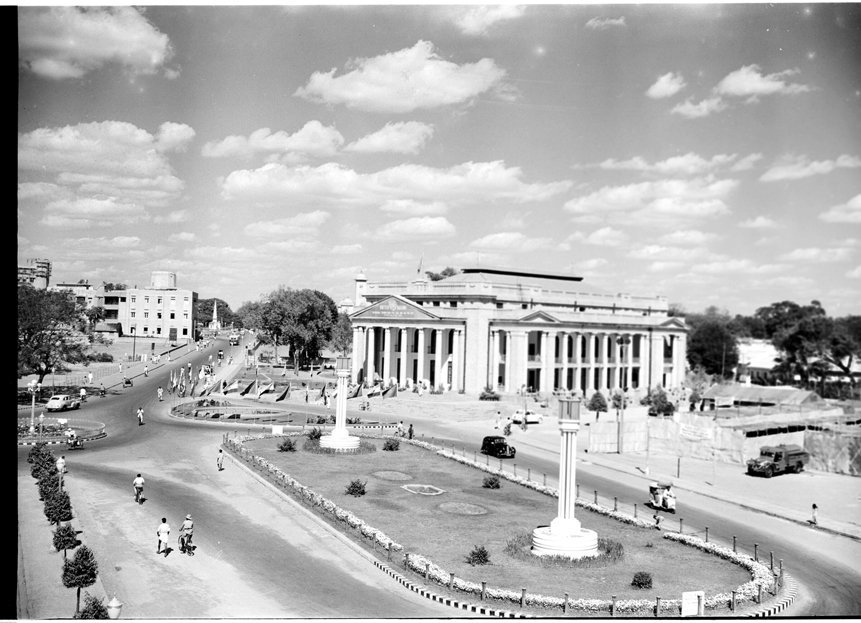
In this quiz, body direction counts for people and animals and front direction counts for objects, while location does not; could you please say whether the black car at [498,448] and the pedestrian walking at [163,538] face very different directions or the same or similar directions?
very different directions

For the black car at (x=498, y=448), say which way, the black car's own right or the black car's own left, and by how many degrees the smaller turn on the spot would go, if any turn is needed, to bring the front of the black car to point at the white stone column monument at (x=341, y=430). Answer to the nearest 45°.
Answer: approximately 135° to the black car's own right

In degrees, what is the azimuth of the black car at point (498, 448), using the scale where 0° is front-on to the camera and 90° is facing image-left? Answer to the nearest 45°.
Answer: approximately 315°

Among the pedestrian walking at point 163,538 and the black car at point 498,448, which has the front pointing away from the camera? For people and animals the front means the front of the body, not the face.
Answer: the pedestrian walking

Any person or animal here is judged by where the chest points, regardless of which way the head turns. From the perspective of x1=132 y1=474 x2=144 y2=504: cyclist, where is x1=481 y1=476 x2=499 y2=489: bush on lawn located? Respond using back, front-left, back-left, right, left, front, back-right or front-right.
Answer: right

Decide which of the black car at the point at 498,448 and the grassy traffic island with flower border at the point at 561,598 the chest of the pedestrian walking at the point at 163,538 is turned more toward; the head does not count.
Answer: the black car

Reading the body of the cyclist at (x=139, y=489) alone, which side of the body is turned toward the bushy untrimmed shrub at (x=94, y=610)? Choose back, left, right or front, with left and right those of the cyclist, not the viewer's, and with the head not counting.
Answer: back

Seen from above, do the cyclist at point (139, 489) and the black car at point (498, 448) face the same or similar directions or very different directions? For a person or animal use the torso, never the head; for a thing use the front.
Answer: very different directions

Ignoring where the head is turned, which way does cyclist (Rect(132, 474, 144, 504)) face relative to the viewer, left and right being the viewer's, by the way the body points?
facing away from the viewer

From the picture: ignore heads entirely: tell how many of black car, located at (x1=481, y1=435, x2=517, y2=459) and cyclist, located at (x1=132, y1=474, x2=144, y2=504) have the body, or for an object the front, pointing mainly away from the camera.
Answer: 1

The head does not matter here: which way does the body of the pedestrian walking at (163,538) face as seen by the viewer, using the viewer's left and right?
facing away from the viewer

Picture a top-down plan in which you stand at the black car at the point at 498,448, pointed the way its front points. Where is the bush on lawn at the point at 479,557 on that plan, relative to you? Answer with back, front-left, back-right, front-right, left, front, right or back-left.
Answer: front-right

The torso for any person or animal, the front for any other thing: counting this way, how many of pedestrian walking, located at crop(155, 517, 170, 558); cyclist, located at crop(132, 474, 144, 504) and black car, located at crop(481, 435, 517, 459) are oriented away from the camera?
2

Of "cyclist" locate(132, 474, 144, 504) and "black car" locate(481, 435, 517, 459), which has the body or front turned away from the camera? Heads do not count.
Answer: the cyclist

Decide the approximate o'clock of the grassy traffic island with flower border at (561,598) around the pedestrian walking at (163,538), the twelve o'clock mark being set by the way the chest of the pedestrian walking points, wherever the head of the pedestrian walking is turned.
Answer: The grassy traffic island with flower border is roughly at 4 o'clock from the pedestrian walking.
